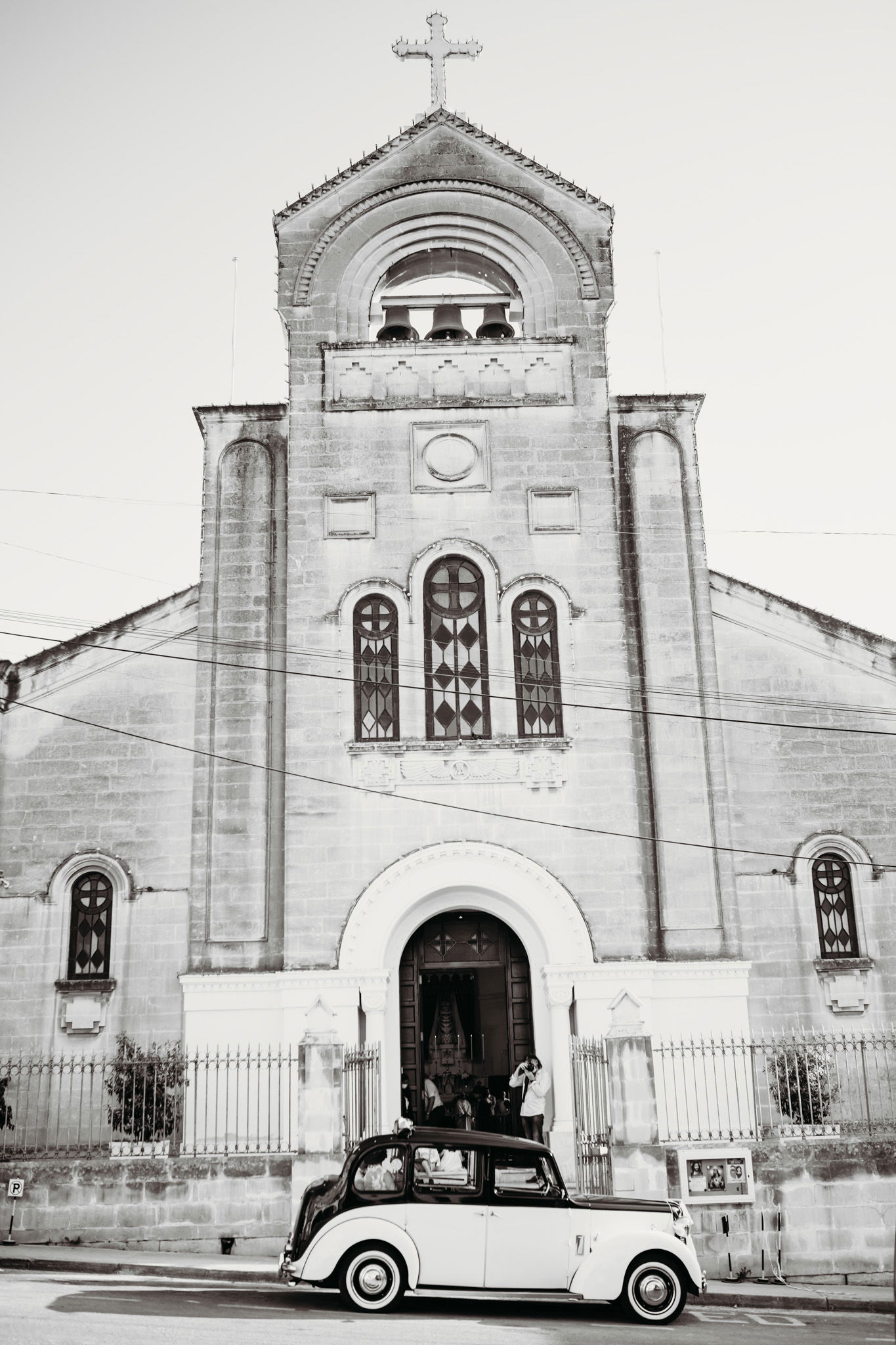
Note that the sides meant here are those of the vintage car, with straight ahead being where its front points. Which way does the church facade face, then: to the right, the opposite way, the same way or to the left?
to the right

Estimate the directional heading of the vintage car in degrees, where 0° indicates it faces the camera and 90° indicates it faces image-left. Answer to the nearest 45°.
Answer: approximately 270°

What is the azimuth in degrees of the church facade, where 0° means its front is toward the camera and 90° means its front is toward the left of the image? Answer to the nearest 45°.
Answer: approximately 0°

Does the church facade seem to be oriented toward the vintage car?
yes

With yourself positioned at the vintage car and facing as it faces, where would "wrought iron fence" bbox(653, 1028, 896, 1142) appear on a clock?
The wrought iron fence is roughly at 10 o'clock from the vintage car.

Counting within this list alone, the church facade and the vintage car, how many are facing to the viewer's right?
1
